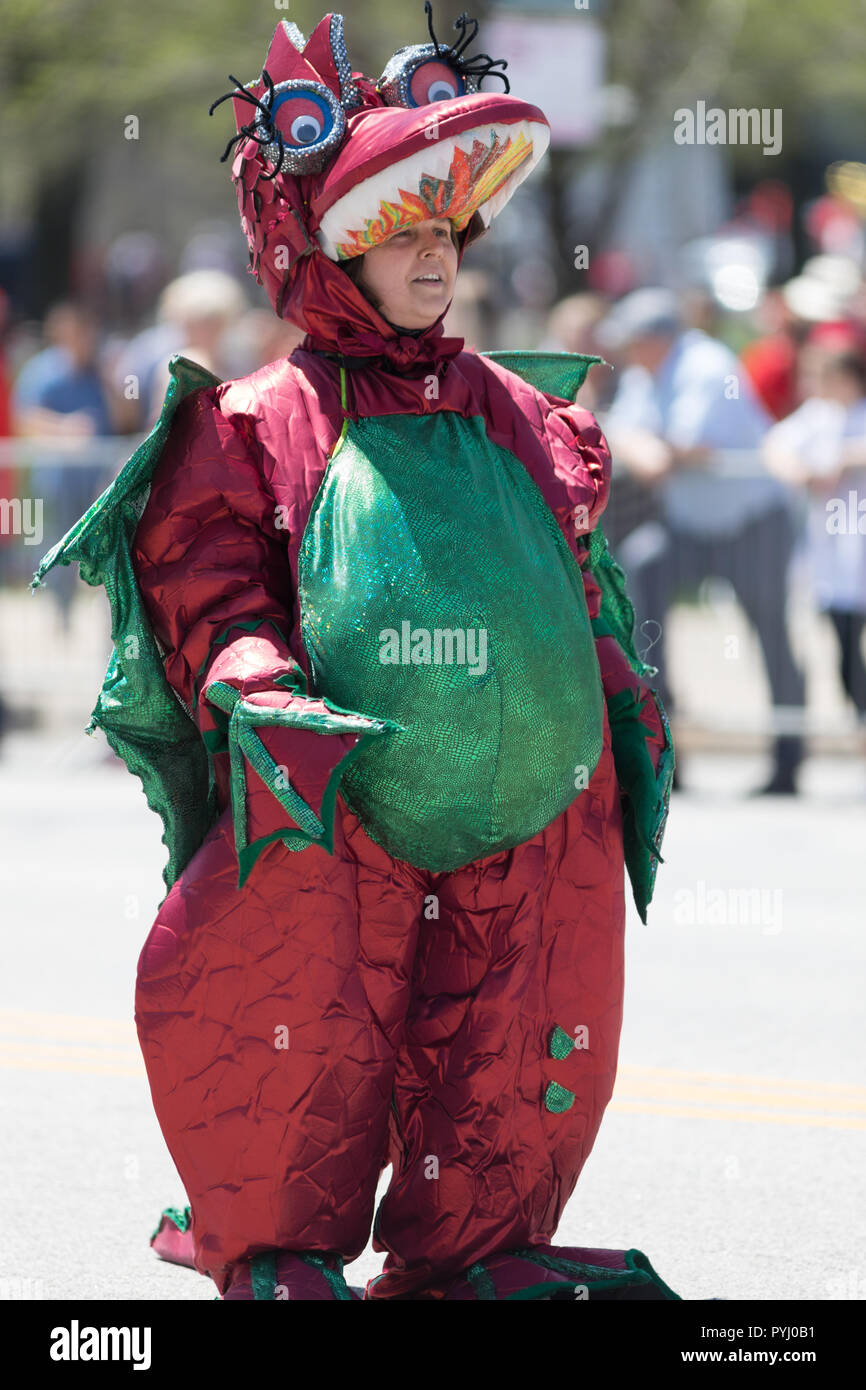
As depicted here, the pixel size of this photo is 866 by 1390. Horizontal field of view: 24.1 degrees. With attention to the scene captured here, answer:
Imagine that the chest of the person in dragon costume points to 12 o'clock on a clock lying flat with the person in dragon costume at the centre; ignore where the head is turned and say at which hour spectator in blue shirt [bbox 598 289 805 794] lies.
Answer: The spectator in blue shirt is roughly at 8 o'clock from the person in dragon costume.

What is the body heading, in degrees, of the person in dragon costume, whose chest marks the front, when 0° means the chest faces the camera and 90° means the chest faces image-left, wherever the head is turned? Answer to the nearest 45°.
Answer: approximately 315°

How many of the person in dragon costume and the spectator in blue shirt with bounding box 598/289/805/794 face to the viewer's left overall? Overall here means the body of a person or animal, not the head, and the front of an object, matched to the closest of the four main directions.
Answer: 1

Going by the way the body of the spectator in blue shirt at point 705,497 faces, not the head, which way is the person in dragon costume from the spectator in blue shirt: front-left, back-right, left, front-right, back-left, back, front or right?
left

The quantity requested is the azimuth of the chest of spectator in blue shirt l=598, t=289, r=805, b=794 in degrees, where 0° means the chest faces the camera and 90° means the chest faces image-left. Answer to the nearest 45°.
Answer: approximately 90°
